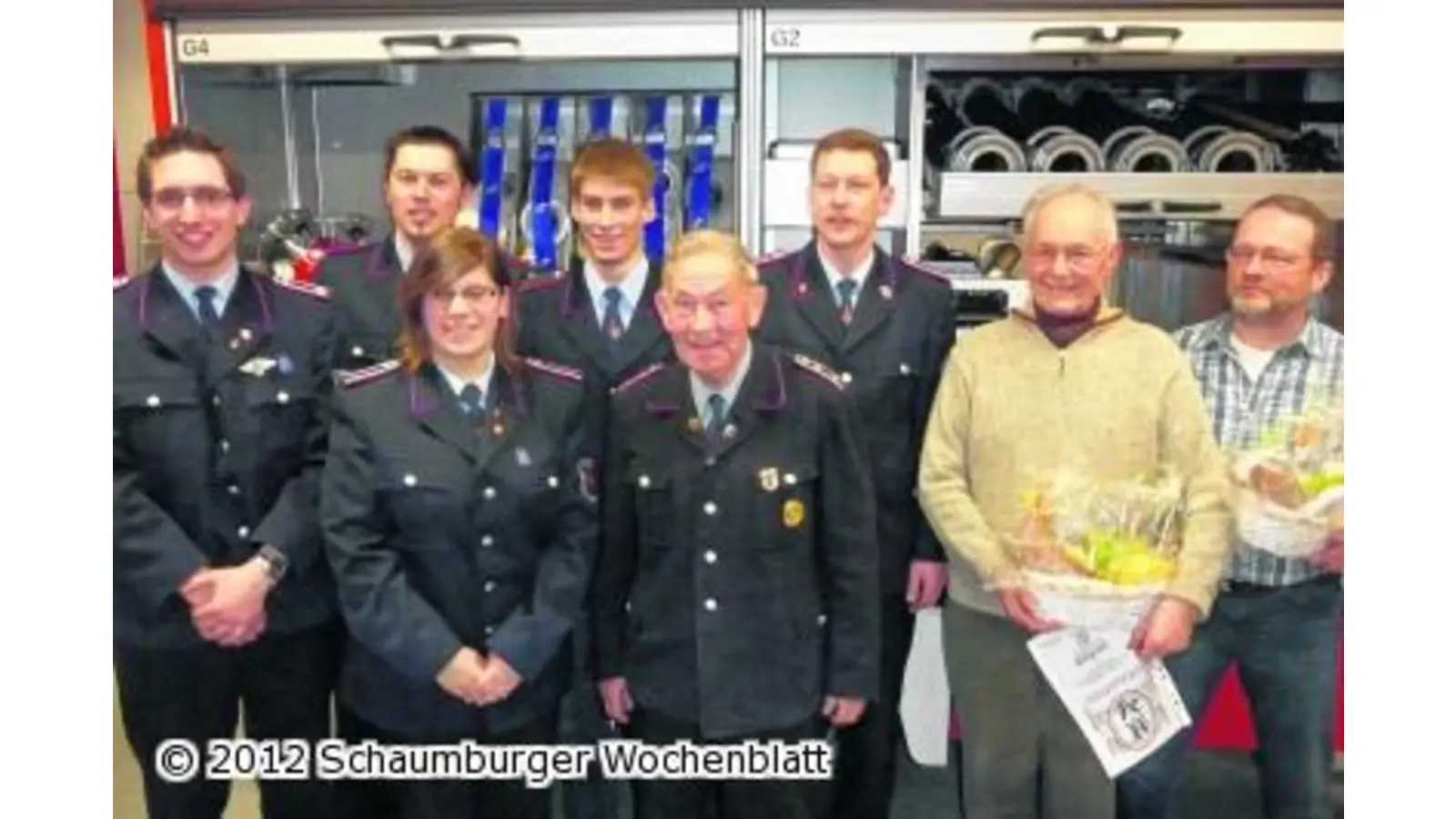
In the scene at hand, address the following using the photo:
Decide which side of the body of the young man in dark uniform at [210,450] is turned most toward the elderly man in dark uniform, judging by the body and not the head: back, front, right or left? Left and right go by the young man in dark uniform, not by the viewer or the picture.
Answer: left

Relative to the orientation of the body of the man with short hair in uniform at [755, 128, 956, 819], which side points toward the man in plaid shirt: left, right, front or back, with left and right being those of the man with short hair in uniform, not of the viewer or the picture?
left

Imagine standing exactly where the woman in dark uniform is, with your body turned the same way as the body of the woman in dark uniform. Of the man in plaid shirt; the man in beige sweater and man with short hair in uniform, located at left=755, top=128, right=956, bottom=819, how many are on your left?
3

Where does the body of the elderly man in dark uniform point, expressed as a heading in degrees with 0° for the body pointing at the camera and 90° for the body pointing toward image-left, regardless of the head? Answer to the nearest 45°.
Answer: approximately 0°

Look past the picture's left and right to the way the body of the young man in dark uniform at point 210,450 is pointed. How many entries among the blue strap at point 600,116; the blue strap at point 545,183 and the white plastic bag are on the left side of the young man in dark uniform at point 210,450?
3

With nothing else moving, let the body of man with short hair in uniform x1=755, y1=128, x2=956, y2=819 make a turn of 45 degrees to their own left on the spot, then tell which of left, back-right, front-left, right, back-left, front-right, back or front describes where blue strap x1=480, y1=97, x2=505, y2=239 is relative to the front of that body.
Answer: back-right

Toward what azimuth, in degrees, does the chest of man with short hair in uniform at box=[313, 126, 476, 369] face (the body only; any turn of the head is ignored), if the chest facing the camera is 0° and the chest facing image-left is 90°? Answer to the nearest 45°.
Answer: approximately 0°

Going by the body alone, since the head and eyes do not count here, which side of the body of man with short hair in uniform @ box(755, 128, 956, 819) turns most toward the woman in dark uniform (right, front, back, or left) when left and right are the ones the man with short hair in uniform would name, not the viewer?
right

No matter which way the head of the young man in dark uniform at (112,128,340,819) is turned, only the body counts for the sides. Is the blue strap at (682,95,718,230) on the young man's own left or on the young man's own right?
on the young man's own left
